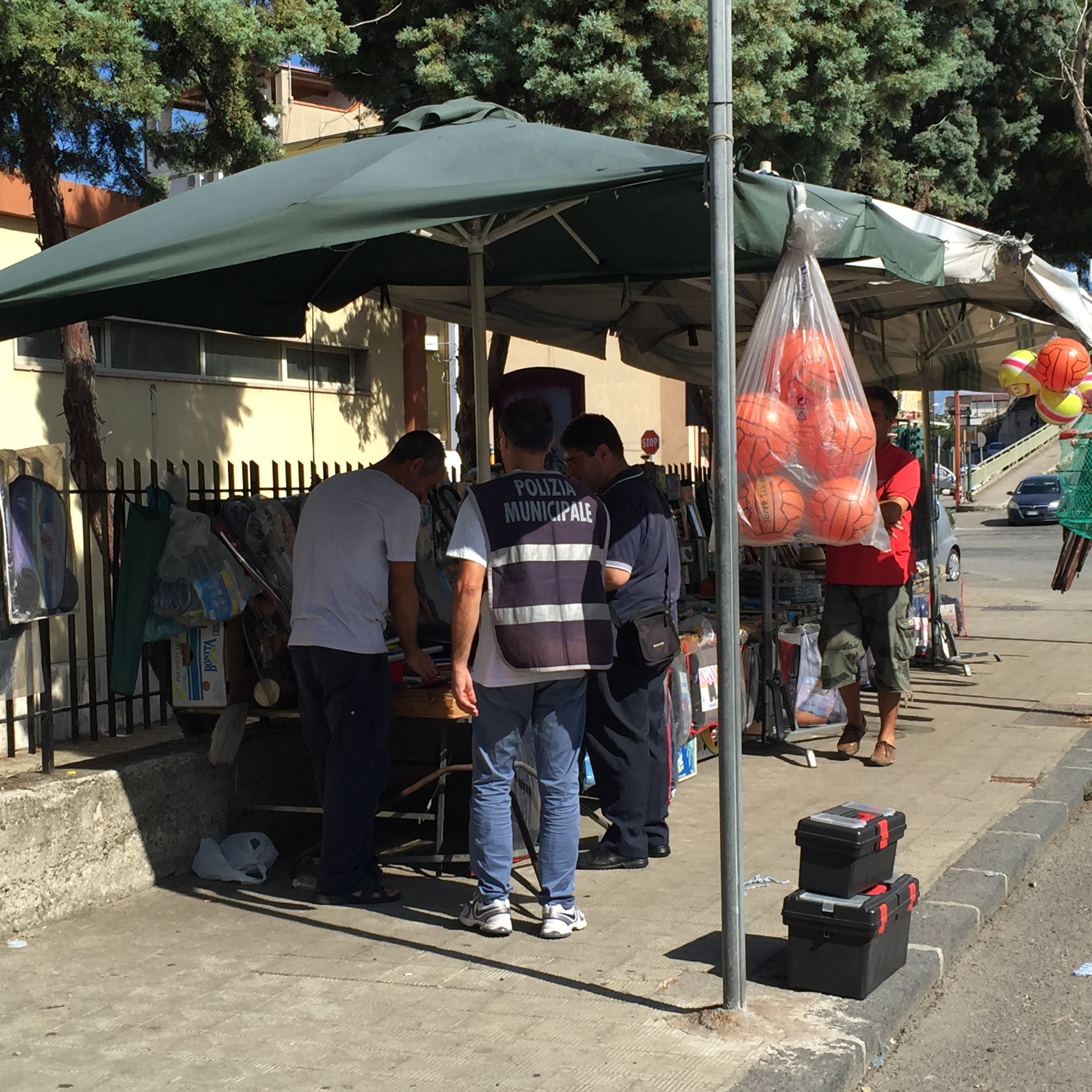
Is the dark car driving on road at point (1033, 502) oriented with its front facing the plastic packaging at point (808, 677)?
yes

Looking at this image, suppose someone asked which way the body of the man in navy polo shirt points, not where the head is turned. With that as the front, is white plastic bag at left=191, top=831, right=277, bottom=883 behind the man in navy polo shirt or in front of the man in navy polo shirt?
in front

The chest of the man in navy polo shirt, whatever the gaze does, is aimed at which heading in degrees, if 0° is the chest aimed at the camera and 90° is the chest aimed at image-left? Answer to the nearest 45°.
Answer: approximately 90°

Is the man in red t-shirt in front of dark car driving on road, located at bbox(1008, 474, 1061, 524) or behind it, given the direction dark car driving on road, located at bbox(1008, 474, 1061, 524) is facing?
in front

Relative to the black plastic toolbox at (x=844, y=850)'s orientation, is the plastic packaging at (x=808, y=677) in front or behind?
behind

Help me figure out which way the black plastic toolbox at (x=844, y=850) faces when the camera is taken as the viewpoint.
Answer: facing the viewer and to the right of the viewer

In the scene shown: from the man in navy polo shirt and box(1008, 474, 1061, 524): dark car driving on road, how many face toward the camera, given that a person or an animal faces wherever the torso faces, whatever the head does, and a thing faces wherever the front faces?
1

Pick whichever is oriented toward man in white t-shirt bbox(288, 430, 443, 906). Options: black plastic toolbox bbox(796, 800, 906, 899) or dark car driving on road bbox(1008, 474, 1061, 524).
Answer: the dark car driving on road

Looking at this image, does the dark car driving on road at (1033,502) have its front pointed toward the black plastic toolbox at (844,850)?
yes
